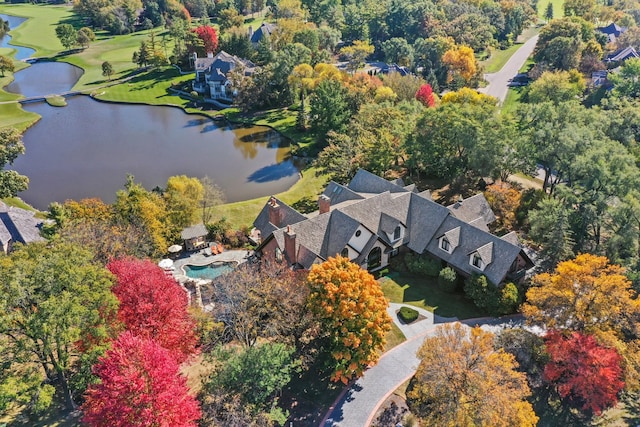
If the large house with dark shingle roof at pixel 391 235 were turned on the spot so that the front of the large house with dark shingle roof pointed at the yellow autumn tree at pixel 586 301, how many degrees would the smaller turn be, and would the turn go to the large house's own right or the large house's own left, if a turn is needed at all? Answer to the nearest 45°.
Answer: approximately 45° to the large house's own left

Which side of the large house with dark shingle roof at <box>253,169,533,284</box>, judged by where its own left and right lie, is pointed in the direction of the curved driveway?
front

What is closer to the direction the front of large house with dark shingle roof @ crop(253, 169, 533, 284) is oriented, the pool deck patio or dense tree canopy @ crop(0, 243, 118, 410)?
the dense tree canopy

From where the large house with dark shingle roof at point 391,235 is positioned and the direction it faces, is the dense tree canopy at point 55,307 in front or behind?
in front

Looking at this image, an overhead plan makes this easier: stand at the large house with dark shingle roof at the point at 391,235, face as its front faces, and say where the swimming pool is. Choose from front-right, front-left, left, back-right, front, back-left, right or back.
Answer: right

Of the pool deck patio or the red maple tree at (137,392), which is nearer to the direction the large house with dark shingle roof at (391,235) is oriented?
the red maple tree

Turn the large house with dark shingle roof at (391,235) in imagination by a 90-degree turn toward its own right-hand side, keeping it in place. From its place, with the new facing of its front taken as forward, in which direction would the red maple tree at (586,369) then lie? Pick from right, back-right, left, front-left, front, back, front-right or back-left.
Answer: back-left

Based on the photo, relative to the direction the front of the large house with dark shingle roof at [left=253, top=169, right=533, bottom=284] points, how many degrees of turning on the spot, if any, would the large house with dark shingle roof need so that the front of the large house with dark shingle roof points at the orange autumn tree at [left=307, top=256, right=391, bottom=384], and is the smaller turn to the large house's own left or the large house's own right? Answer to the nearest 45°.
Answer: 0° — it already faces it

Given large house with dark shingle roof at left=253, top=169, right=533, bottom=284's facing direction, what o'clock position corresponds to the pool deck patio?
The pool deck patio is roughly at 3 o'clock from the large house with dark shingle roof.

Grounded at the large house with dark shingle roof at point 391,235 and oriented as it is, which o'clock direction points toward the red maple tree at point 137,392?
The red maple tree is roughly at 1 o'clock from the large house with dark shingle roof.

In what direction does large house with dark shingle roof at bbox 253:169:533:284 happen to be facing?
toward the camera

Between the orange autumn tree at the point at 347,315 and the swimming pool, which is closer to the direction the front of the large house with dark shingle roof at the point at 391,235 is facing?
the orange autumn tree

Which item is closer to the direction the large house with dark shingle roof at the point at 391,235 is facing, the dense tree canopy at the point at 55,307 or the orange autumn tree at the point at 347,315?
the orange autumn tree

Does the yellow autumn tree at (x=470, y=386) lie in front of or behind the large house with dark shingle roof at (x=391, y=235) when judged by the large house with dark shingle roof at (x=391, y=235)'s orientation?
in front
